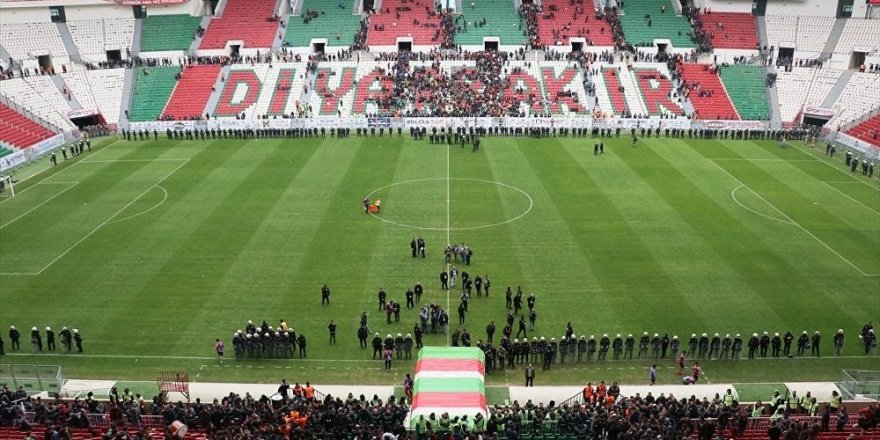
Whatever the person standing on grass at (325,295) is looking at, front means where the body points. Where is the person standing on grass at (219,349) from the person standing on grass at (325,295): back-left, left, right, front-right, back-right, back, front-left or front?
front-right

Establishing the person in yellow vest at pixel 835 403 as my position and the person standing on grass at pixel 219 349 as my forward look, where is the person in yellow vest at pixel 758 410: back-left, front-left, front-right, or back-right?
front-left

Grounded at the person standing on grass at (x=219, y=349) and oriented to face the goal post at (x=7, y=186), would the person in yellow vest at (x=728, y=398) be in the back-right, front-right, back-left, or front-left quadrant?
back-right

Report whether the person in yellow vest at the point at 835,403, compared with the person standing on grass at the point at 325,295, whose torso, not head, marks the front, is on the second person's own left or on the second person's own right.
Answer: on the second person's own left

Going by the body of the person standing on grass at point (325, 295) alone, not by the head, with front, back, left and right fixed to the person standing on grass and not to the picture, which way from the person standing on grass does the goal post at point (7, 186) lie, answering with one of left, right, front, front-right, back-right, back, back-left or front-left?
back-right

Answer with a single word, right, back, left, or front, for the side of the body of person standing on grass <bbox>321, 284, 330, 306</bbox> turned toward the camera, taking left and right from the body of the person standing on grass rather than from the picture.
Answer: front

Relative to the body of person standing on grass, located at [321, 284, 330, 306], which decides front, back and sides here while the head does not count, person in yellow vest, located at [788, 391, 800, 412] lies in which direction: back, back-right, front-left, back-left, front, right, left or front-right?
front-left

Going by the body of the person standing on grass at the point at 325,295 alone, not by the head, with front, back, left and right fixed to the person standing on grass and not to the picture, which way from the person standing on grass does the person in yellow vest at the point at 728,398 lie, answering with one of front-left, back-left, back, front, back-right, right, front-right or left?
front-left

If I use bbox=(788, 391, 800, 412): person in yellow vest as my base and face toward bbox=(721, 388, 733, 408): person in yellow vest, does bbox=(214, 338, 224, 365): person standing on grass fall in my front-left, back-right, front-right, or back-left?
front-right
